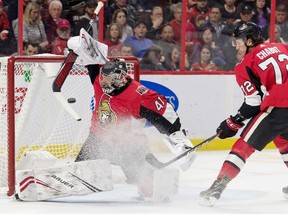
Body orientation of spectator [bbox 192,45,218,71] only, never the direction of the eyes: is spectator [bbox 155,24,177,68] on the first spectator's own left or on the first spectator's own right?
on the first spectator's own right

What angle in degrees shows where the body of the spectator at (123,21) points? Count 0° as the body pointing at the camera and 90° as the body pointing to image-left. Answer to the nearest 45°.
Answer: approximately 45°

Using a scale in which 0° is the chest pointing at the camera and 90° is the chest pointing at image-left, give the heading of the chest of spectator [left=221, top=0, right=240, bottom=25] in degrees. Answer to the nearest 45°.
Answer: approximately 0°

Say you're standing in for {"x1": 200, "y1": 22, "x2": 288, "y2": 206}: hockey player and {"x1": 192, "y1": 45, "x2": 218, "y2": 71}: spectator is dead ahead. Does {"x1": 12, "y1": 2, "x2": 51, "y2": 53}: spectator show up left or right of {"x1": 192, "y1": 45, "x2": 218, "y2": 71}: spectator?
left

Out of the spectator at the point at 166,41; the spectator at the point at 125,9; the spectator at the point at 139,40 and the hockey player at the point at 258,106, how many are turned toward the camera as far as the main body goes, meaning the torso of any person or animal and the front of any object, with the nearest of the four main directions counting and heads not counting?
3

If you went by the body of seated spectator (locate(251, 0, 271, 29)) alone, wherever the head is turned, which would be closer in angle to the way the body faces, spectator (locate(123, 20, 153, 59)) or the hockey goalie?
the hockey goalie

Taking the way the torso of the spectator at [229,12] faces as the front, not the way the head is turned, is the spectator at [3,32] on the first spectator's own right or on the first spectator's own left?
on the first spectator's own right
